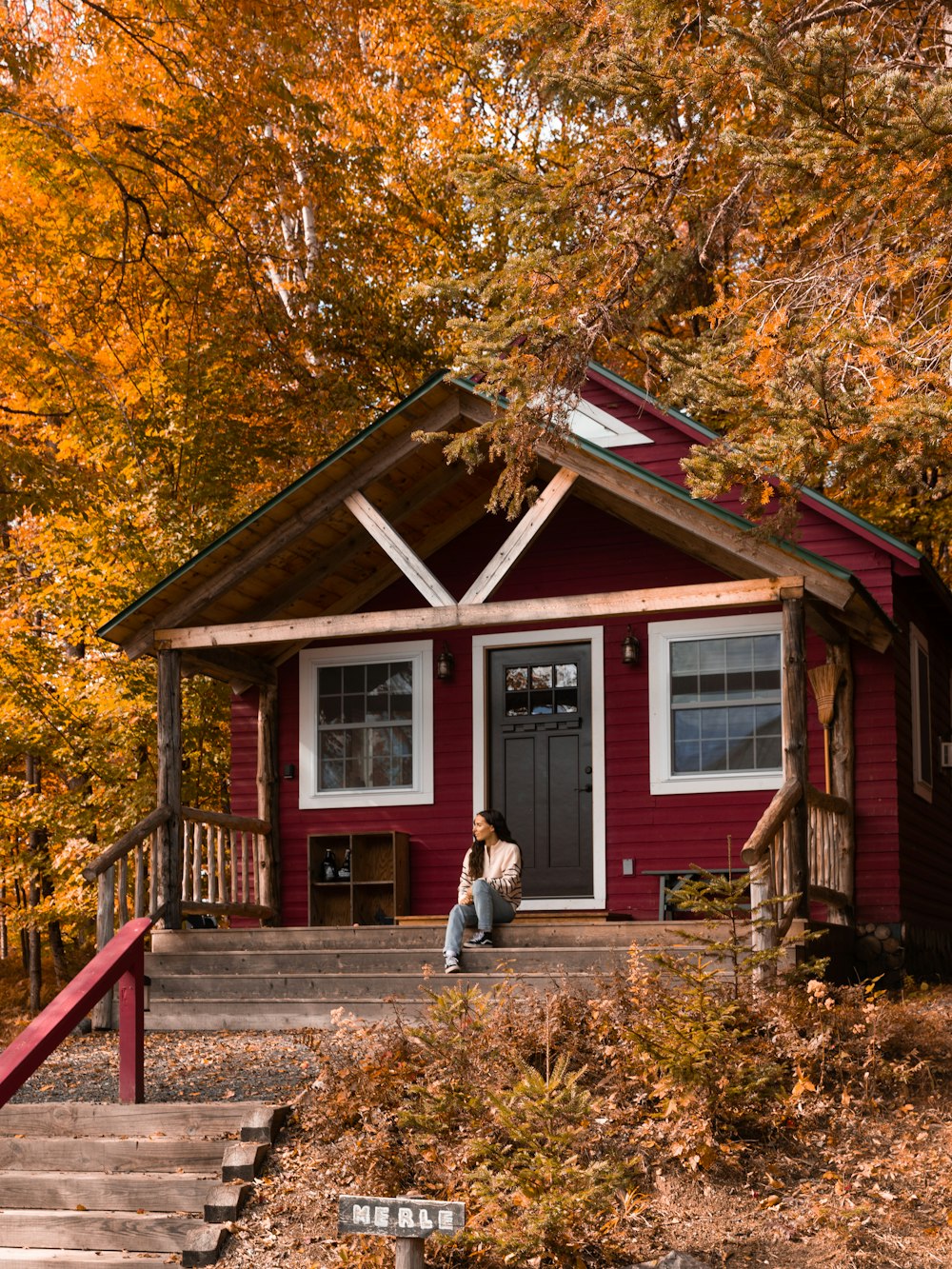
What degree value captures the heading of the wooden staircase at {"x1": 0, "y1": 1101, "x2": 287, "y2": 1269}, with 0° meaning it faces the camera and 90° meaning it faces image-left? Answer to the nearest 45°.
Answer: approximately 0°

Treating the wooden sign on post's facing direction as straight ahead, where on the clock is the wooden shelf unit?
The wooden shelf unit is roughly at 6 o'clock from the wooden sign on post.

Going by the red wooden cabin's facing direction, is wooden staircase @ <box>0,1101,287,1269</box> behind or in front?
in front

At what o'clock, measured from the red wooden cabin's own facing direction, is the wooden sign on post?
The wooden sign on post is roughly at 12 o'clock from the red wooden cabin.

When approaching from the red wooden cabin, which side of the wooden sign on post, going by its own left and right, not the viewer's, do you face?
back

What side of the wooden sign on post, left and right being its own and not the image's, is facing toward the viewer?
front

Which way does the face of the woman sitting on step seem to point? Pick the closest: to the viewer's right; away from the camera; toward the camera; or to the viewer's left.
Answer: to the viewer's left

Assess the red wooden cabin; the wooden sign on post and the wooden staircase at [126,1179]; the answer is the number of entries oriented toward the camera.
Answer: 3

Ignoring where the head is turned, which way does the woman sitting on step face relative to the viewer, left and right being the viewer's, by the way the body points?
facing the viewer and to the left of the viewer

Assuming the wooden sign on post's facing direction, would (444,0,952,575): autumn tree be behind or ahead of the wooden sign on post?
behind
